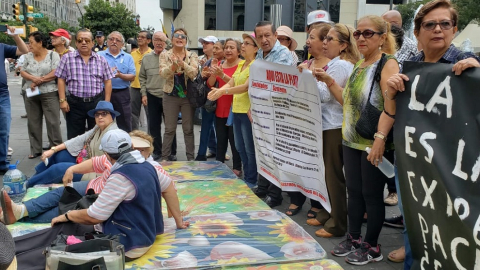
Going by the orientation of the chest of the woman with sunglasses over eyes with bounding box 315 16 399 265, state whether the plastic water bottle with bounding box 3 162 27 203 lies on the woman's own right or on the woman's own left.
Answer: on the woman's own right

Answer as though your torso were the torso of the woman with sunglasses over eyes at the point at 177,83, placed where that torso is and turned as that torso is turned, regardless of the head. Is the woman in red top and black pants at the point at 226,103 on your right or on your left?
on your left

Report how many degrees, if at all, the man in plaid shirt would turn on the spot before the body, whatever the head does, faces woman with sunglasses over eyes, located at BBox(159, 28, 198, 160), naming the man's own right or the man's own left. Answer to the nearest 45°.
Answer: approximately 90° to the man's own left

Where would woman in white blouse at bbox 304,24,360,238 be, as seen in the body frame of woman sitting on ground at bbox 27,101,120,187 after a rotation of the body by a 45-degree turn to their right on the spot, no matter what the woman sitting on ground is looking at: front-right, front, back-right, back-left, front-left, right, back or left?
back-left

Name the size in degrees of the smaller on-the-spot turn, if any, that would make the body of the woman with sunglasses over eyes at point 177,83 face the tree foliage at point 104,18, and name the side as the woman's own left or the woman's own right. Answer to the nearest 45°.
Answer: approximately 180°

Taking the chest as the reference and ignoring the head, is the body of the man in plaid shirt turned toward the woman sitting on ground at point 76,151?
yes

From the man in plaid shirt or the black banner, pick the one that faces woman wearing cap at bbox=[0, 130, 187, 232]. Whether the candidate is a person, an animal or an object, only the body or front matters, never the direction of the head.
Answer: the man in plaid shirt

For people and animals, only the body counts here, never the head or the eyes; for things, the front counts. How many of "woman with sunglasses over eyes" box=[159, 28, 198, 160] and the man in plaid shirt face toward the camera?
2

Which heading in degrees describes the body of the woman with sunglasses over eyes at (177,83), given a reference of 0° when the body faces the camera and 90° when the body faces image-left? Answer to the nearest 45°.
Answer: approximately 0°

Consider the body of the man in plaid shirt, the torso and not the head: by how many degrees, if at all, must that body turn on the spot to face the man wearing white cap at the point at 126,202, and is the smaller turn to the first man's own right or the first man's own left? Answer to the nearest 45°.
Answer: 0° — they already face them
